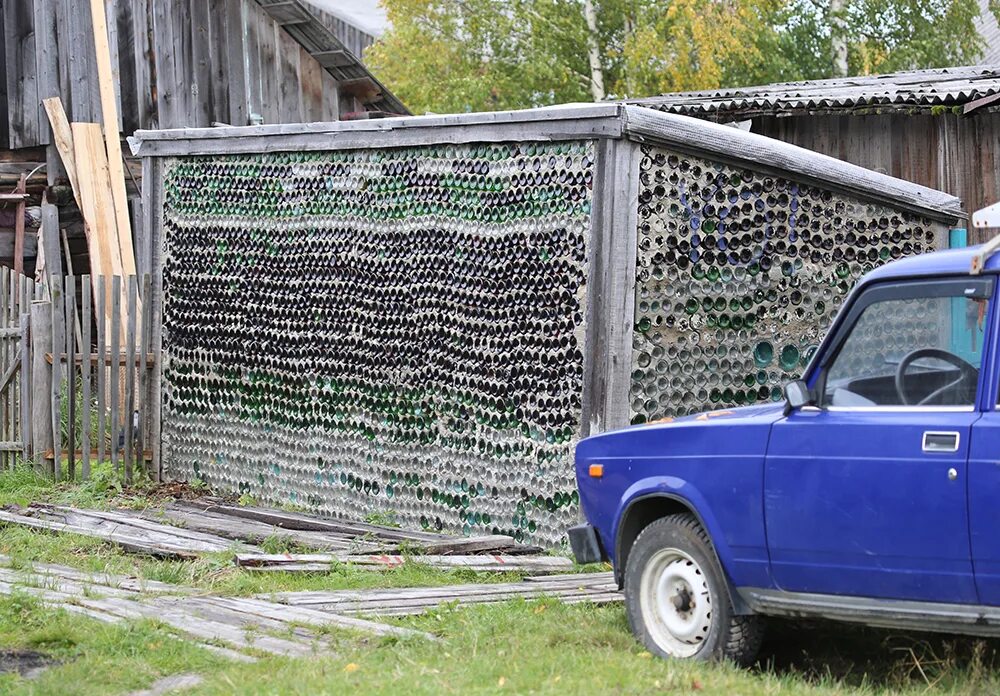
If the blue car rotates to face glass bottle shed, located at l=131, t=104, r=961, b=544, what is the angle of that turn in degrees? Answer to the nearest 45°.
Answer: approximately 45° to its right

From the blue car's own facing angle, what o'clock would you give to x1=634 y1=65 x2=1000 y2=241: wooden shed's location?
The wooden shed is roughly at 3 o'clock from the blue car.

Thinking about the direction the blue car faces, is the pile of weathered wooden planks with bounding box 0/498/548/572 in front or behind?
in front

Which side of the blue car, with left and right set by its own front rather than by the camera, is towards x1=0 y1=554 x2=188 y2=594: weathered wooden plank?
front

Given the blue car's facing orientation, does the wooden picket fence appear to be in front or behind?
in front

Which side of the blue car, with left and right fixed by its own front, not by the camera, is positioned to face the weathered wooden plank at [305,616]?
front

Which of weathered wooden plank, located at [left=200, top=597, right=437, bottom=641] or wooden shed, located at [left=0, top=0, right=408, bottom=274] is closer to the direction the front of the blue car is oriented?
the weathered wooden plank

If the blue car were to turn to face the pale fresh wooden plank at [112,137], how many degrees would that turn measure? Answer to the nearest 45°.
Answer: approximately 45° to its right

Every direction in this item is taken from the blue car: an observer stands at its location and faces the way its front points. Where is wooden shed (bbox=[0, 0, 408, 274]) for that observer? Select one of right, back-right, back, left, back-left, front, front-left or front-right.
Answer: front-right

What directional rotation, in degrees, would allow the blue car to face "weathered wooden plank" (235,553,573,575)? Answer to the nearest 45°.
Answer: approximately 45° to its right

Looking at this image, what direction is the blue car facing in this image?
to the viewer's left

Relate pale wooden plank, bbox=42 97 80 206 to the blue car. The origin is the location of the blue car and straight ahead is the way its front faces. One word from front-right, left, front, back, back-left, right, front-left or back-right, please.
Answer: front-right
